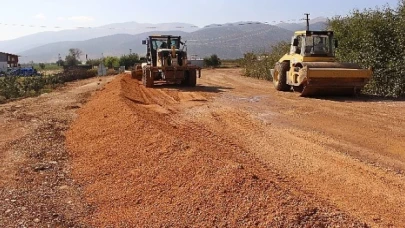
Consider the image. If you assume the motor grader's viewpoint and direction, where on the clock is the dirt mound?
The dirt mound is roughly at 12 o'clock from the motor grader.

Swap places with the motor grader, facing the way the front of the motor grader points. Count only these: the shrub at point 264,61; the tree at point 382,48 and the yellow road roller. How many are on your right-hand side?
0

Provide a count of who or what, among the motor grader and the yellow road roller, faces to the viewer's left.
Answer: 0

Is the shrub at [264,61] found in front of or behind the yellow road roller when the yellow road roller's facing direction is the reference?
behind

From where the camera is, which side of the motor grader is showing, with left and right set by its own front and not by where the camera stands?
front

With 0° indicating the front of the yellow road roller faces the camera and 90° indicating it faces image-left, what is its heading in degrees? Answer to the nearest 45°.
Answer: approximately 315°

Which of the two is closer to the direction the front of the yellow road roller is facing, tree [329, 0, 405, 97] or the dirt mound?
the dirt mound

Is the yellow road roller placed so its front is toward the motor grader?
no

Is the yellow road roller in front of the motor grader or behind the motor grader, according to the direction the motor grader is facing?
in front

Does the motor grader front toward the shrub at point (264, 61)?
no

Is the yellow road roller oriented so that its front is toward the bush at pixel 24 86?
no

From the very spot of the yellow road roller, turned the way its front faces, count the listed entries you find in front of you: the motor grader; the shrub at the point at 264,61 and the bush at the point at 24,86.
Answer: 0

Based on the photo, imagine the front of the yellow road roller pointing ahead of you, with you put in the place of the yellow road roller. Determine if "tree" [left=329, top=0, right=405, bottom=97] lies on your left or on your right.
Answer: on your left

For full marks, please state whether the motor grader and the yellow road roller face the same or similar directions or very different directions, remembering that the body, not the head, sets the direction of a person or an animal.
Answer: same or similar directions
